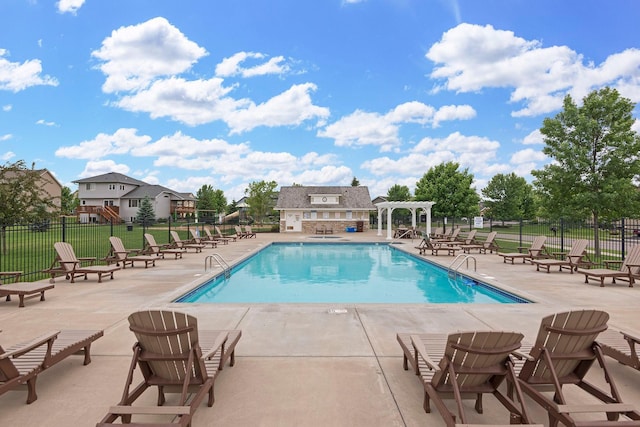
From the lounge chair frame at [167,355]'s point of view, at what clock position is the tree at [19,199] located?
The tree is roughly at 10 o'clock from the lounge chair frame.

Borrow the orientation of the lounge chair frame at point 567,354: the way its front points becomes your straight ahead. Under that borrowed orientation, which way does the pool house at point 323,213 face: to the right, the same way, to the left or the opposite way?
the opposite way

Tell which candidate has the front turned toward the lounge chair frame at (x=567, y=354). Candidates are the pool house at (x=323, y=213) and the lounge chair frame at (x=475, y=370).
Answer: the pool house

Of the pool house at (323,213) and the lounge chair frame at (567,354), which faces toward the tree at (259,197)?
the lounge chair frame

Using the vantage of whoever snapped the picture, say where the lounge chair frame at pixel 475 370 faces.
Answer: facing away from the viewer and to the left of the viewer

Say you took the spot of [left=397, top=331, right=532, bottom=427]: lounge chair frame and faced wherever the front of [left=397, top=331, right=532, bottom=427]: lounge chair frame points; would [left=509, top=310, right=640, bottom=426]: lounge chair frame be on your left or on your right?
on your right

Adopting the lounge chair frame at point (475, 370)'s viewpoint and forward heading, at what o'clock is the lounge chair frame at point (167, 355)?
the lounge chair frame at point (167, 355) is roughly at 10 o'clock from the lounge chair frame at point (475, 370).

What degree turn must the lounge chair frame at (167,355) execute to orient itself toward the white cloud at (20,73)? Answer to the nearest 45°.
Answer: approximately 45° to its left

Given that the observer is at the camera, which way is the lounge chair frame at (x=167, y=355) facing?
facing away from the viewer and to the right of the viewer

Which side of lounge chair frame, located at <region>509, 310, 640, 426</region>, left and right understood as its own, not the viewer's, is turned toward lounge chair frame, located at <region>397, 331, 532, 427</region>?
left

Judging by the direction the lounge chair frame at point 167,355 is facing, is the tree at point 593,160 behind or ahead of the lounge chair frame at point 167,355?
ahead

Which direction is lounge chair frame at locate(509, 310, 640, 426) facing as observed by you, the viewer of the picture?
facing away from the viewer and to the left of the viewer

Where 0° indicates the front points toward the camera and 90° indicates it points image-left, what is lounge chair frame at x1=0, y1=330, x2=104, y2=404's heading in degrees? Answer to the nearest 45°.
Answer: approximately 225°

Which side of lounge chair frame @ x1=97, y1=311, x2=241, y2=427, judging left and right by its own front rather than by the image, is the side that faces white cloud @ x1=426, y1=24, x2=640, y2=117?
front
